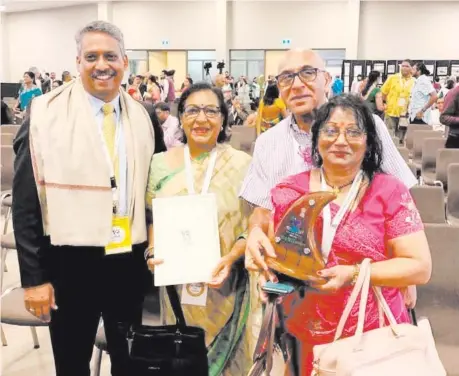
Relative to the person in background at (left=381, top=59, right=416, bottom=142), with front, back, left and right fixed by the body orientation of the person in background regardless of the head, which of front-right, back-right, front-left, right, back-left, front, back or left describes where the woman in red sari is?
front-right

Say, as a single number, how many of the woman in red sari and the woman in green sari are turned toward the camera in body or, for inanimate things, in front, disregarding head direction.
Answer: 2

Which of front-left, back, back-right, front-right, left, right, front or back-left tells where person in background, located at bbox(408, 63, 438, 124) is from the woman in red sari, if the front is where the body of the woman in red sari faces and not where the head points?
back

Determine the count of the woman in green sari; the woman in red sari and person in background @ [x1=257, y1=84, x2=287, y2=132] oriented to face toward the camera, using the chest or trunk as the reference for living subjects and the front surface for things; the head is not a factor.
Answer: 2

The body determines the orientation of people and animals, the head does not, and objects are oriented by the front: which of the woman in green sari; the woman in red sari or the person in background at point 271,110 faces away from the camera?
the person in background

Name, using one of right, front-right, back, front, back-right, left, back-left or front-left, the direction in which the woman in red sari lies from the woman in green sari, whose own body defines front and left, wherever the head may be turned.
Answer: front-left

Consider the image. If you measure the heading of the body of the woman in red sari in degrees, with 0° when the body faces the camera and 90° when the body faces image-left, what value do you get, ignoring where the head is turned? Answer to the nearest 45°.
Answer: approximately 0°

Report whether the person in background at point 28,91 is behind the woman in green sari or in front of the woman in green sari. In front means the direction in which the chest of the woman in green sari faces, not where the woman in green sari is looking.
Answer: behind

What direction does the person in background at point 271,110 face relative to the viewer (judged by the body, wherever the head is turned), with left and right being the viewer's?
facing away from the viewer

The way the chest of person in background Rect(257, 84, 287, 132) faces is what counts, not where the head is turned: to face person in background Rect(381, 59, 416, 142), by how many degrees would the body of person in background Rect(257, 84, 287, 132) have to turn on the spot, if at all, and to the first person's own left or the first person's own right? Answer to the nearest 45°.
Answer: approximately 45° to the first person's own right

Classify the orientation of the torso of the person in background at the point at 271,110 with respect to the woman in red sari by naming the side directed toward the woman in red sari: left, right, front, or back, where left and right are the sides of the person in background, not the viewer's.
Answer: back
